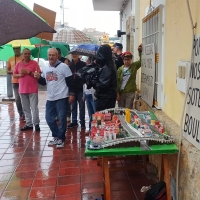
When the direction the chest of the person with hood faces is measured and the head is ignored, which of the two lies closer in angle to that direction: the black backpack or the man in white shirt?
the man in white shirt

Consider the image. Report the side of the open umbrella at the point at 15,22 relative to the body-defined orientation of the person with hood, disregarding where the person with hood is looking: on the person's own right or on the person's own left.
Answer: on the person's own left

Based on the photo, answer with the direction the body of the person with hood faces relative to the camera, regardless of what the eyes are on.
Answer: to the viewer's left

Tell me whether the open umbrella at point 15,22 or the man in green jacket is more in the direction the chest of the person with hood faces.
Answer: the open umbrella

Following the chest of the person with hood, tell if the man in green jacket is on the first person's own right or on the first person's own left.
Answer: on the first person's own right

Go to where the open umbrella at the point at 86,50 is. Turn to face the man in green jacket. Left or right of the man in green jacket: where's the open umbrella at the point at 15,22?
right
